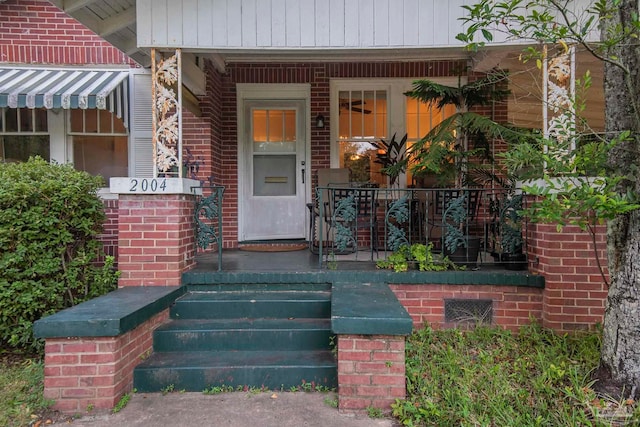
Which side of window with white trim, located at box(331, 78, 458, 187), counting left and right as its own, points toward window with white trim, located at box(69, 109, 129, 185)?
right

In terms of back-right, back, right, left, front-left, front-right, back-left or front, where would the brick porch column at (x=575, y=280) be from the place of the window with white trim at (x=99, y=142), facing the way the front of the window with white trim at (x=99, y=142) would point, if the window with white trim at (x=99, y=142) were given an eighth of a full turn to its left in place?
front

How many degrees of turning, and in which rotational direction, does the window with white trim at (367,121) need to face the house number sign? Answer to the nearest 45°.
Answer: approximately 45° to its right

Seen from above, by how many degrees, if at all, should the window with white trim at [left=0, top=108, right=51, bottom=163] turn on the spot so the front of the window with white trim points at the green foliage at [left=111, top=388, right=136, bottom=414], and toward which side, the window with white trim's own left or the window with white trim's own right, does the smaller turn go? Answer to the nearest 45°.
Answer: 0° — it already faces it

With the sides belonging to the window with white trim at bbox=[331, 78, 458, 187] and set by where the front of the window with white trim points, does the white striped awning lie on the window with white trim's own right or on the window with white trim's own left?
on the window with white trim's own right

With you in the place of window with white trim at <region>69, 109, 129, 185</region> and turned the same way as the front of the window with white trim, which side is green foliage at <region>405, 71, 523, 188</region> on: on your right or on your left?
on your left

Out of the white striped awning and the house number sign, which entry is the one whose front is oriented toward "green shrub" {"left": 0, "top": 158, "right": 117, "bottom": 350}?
the white striped awning

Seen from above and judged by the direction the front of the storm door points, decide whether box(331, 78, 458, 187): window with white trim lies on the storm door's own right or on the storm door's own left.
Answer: on the storm door's own left

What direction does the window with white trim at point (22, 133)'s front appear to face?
toward the camera

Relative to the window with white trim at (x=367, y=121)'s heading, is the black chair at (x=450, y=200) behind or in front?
in front

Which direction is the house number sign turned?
toward the camera

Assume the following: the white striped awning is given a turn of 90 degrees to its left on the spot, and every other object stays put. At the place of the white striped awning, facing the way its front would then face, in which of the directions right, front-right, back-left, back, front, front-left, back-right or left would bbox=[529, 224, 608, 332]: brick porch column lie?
front-right

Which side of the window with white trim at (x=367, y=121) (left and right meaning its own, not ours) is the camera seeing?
front

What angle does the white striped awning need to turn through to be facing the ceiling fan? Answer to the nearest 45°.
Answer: approximately 90° to its left

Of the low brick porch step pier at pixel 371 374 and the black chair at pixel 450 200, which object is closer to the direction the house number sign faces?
the low brick porch step pier
